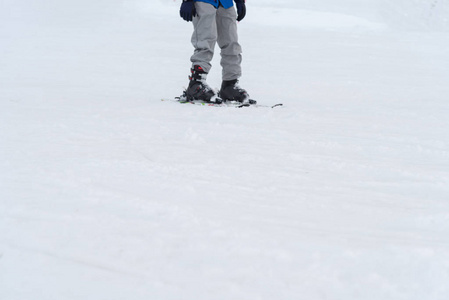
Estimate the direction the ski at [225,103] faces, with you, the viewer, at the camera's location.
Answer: facing to the right of the viewer

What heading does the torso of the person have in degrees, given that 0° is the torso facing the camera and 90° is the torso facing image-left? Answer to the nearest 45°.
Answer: approximately 315°
